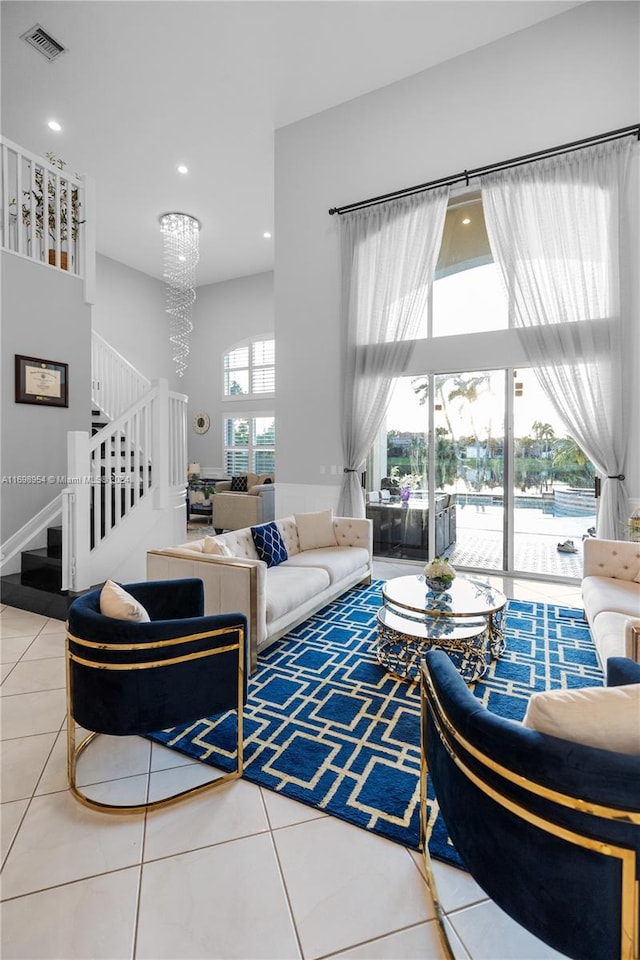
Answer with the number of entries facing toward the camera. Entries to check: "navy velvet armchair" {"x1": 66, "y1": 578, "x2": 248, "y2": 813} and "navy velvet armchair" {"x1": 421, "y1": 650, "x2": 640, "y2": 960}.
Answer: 0

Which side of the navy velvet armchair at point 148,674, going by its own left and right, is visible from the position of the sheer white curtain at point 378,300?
front

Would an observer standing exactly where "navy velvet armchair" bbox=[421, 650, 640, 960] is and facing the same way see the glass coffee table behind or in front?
in front

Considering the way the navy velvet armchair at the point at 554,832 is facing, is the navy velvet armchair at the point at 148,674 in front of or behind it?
in front

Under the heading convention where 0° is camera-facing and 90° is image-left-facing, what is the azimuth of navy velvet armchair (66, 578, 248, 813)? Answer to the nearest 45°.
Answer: approximately 225°

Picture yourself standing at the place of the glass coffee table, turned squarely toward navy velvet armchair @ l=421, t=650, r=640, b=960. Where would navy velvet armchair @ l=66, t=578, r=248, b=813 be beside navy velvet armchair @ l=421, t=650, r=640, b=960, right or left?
right

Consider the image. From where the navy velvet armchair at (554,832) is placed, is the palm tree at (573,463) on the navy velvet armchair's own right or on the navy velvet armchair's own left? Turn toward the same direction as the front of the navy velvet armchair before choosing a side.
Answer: on the navy velvet armchair's own right

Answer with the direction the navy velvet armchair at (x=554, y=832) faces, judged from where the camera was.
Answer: facing away from the viewer and to the left of the viewer

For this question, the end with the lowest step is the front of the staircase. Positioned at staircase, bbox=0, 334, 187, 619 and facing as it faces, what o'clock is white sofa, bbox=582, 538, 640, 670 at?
The white sofa is roughly at 9 o'clock from the staircase.

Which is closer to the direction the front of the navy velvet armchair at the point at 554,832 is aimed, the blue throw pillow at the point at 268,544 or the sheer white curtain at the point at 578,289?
the blue throw pillow

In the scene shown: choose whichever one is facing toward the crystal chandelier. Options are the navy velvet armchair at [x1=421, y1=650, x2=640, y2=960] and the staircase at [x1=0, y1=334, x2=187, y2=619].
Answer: the navy velvet armchair

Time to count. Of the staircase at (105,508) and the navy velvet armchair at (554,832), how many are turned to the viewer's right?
0
